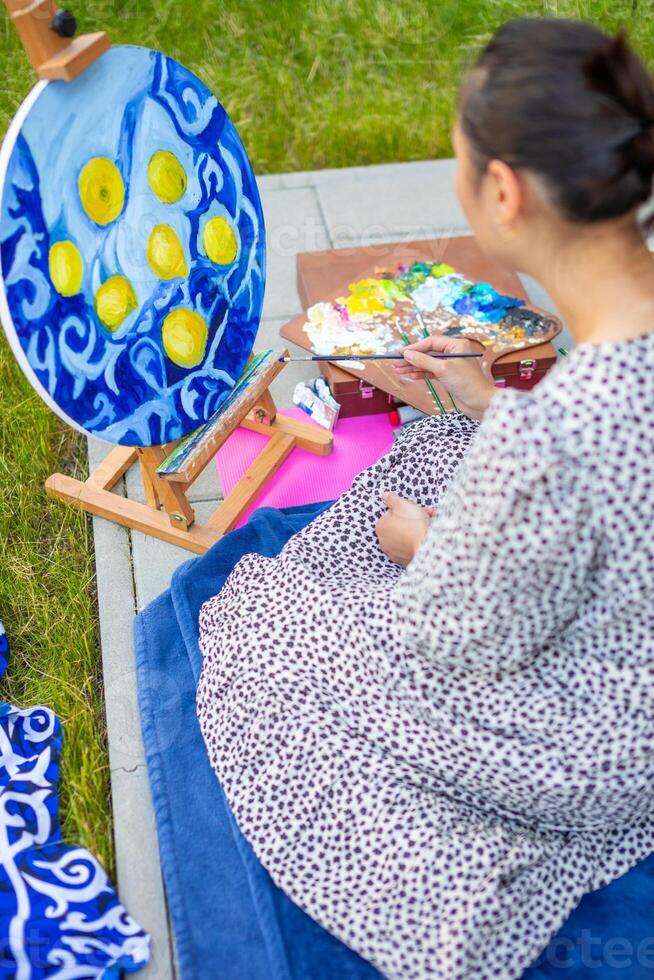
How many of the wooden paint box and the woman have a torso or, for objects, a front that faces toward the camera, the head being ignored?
1

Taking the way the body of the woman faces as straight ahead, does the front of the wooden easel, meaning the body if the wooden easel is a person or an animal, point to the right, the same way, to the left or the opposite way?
the opposite way

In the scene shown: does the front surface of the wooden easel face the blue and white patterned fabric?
no

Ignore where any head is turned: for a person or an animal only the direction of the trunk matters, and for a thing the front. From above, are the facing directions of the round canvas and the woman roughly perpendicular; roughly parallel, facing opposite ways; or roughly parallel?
roughly parallel, facing opposite ways

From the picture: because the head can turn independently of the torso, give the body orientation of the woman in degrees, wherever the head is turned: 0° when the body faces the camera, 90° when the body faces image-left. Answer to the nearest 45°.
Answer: approximately 135°

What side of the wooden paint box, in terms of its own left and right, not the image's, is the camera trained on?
front

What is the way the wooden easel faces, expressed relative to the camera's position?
facing the viewer and to the right of the viewer

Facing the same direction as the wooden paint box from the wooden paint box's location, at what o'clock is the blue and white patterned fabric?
The blue and white patterned fabric is roughly at 1 o'clock from the wooden paint box.

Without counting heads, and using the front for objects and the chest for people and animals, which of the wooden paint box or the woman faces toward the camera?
the wooden paint box

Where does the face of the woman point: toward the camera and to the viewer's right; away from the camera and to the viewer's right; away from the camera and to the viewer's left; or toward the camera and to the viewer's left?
away from the camera and to the viewer's left

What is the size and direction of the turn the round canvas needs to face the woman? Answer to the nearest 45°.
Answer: approximately 45° to its right

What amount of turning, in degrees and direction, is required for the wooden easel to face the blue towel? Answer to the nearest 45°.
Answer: approximately 45° to its right
